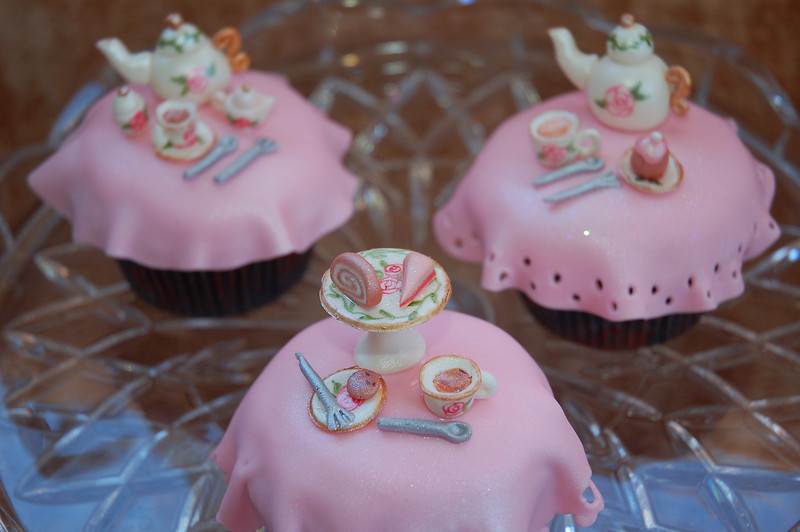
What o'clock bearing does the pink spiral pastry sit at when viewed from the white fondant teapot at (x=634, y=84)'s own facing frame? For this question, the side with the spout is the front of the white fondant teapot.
The pink spiral pastry is roughly at 10 o'clock from the white fondant teapot.

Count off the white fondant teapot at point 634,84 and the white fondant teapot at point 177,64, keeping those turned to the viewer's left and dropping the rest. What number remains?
2

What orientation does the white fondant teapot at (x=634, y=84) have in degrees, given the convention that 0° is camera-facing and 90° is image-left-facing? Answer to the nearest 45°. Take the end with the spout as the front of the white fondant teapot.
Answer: approximately 90°

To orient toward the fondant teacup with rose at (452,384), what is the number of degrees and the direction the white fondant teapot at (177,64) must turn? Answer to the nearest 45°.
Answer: approximately 90° to its left

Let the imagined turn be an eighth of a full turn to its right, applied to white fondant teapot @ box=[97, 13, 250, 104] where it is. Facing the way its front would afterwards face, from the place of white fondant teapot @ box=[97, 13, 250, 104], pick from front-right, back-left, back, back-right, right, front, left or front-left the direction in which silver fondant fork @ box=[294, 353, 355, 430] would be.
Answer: back-left

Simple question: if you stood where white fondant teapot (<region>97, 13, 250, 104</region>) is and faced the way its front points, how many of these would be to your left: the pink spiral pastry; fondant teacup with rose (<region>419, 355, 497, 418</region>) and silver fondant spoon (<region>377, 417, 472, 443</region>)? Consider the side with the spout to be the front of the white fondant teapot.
3

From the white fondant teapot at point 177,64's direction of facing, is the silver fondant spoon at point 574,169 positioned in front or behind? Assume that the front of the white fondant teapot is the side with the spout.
behind

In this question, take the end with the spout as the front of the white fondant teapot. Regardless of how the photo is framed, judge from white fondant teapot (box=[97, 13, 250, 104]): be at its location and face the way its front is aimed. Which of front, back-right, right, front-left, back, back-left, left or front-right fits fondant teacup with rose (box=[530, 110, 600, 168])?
back-left

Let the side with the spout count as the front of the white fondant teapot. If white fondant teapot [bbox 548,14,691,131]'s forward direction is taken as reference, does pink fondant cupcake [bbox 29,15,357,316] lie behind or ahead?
ahead

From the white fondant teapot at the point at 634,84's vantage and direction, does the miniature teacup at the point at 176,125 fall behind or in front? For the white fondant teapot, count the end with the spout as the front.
in front

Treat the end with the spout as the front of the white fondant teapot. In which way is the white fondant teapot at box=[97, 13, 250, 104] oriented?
to the viewer's left

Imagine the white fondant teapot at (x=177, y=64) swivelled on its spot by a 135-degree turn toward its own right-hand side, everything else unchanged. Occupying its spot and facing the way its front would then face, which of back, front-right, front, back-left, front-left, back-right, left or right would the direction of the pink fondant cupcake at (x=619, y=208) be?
right

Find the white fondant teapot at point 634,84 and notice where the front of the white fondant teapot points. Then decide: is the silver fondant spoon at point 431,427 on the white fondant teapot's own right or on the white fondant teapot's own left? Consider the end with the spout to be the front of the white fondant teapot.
on the white fondant teapot's own left

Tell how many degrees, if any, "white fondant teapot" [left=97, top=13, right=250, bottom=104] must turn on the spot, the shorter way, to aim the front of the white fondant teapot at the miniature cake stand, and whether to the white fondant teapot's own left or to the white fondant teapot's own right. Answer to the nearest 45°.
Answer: approximately 90° to the white fondant teapot's own left
